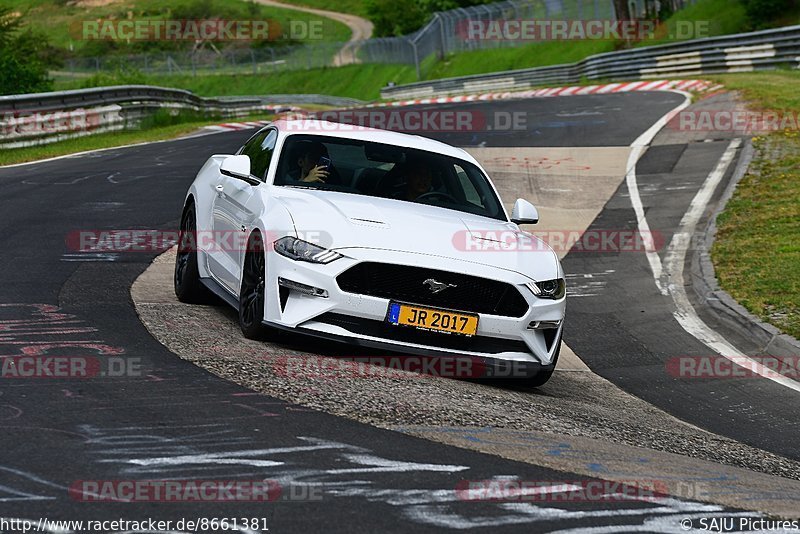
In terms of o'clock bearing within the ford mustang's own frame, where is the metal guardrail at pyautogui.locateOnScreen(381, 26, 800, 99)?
The metal guardrail is roughly at 8 o'clock from the ford mustang.

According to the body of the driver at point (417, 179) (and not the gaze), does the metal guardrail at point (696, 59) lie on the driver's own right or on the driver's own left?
on the driver's own left

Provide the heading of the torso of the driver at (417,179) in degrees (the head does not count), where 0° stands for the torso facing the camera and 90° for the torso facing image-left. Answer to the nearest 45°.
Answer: approximately 315°

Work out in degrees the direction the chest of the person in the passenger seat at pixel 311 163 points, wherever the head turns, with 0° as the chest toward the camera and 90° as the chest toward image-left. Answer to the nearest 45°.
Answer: approximately 315°

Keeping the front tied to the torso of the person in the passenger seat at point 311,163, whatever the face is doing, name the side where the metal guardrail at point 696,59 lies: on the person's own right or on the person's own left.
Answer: on the person's own left

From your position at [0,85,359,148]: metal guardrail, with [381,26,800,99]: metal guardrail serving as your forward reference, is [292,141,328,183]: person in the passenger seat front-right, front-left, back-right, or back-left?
back-right

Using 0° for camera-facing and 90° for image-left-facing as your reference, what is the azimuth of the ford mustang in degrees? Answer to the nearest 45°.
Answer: approximately 315°
